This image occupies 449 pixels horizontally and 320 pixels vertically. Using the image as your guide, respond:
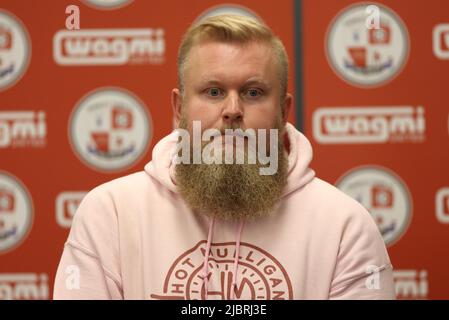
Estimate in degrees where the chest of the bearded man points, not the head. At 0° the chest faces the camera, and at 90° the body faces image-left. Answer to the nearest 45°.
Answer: approximately 0°
